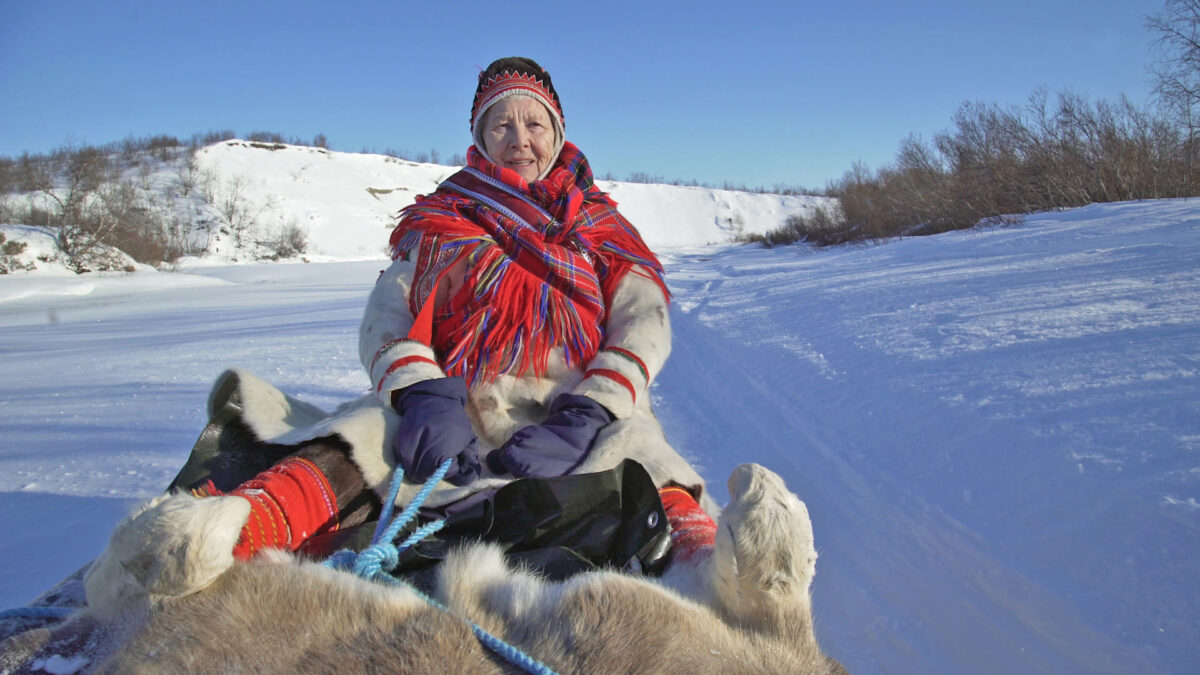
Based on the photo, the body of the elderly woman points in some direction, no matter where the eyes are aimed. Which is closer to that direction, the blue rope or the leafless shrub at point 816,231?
the blue rope

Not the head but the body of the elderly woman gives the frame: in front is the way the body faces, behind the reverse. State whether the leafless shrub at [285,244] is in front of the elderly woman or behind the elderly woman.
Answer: behind

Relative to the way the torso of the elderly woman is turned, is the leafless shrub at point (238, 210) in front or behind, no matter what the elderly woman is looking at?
behind

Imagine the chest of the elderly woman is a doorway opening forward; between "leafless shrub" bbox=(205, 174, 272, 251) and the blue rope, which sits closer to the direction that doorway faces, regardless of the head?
the blue rope

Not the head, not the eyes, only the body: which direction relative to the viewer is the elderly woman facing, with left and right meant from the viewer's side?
facing the viewer

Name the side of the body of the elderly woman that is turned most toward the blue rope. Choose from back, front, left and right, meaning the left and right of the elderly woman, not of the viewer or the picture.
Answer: front
